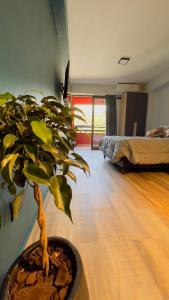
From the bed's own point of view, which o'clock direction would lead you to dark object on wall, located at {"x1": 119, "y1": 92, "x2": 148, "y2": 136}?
The dark object on wall is roughly at 3 o'clock from the bed.

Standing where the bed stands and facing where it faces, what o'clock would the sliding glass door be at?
The sliding glass door is roughly at 2 o'clock from the bed.

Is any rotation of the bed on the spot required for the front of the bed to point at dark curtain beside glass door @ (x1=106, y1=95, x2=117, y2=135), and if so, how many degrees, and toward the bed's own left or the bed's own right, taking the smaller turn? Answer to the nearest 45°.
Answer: approximately 90° to the bed's own right

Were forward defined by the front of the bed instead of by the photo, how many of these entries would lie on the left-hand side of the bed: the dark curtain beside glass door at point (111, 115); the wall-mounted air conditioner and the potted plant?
1

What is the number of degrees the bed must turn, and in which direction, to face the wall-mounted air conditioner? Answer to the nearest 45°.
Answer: approximately 90° to its right

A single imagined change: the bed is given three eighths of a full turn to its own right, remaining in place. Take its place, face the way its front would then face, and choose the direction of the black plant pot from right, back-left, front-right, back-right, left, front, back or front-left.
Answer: back-right

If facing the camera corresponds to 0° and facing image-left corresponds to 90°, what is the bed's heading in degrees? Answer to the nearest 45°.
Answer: approximately 90°

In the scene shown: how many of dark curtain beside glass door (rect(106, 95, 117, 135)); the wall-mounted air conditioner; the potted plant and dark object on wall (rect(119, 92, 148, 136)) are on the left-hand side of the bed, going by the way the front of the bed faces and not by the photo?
1

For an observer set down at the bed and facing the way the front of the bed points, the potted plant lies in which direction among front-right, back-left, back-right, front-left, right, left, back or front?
left
